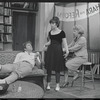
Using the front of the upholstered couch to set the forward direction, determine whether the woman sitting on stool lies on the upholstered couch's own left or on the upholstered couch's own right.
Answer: on the upholstered couch's own left

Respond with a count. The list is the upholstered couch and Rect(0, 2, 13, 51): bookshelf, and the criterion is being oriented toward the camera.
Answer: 2

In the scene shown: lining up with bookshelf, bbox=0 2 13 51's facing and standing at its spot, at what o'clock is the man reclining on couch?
The man reclining on couch is roughly at 12 o'clock from the bookshelf.

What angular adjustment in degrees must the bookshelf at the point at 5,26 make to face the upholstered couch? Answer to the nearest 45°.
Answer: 0° — it already faces it

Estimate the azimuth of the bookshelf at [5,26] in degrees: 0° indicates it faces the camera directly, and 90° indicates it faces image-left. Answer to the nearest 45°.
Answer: approximately 0°

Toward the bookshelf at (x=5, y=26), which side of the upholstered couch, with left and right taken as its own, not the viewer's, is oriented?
back
